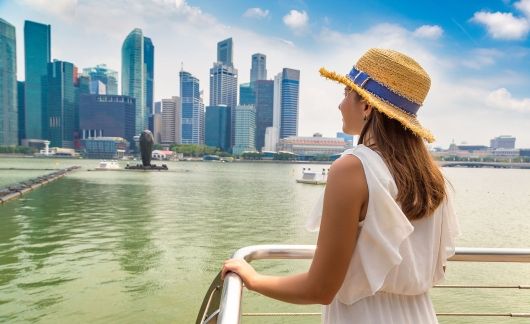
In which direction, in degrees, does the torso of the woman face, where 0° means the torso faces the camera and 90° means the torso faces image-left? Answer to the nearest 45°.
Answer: approximately 135°

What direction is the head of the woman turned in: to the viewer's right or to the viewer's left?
to the viewer's left

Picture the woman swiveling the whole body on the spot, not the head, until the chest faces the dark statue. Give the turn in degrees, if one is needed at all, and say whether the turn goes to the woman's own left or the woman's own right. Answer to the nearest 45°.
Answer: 0° — they already face it
